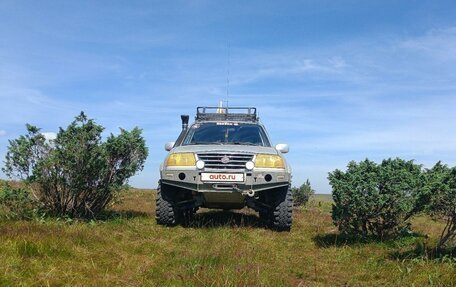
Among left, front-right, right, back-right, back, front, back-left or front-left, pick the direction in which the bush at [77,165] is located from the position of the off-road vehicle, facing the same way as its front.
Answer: right

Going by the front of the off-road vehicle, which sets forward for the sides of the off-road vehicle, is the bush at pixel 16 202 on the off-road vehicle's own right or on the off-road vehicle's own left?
on the off-road vehicle's own right

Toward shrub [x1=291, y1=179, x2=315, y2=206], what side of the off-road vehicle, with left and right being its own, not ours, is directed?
back

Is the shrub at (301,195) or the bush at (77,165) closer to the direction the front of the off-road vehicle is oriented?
the bush

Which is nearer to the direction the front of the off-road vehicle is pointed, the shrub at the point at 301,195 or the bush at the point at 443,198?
the bush

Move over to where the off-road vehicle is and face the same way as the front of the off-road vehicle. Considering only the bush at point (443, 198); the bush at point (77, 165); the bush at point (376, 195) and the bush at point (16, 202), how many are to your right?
2

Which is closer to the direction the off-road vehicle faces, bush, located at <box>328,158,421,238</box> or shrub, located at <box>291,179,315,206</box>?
the bush

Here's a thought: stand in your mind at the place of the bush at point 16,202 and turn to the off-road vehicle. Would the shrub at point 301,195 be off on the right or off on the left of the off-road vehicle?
left

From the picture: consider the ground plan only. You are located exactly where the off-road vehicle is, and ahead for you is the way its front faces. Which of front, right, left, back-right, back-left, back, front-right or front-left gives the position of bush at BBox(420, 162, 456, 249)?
front-left

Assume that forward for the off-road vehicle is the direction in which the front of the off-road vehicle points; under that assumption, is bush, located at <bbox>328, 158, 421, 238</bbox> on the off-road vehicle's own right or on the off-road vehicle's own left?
on the off-road vehicle's own left
